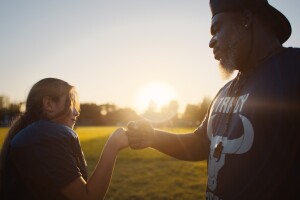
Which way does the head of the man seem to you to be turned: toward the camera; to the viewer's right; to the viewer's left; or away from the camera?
to the viewer's left

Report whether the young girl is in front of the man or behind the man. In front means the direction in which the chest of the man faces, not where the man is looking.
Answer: in front

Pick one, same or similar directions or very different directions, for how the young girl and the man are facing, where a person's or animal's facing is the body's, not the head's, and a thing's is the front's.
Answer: very different directions

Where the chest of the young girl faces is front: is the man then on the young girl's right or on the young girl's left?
on the young girl's right

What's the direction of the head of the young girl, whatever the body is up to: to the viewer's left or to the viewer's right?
to the viewer's right

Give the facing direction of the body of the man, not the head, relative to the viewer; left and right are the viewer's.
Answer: facing the viewer and to the left of the viewer

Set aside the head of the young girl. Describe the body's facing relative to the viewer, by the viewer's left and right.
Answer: facing away from the viewer and to the right of the viewer
